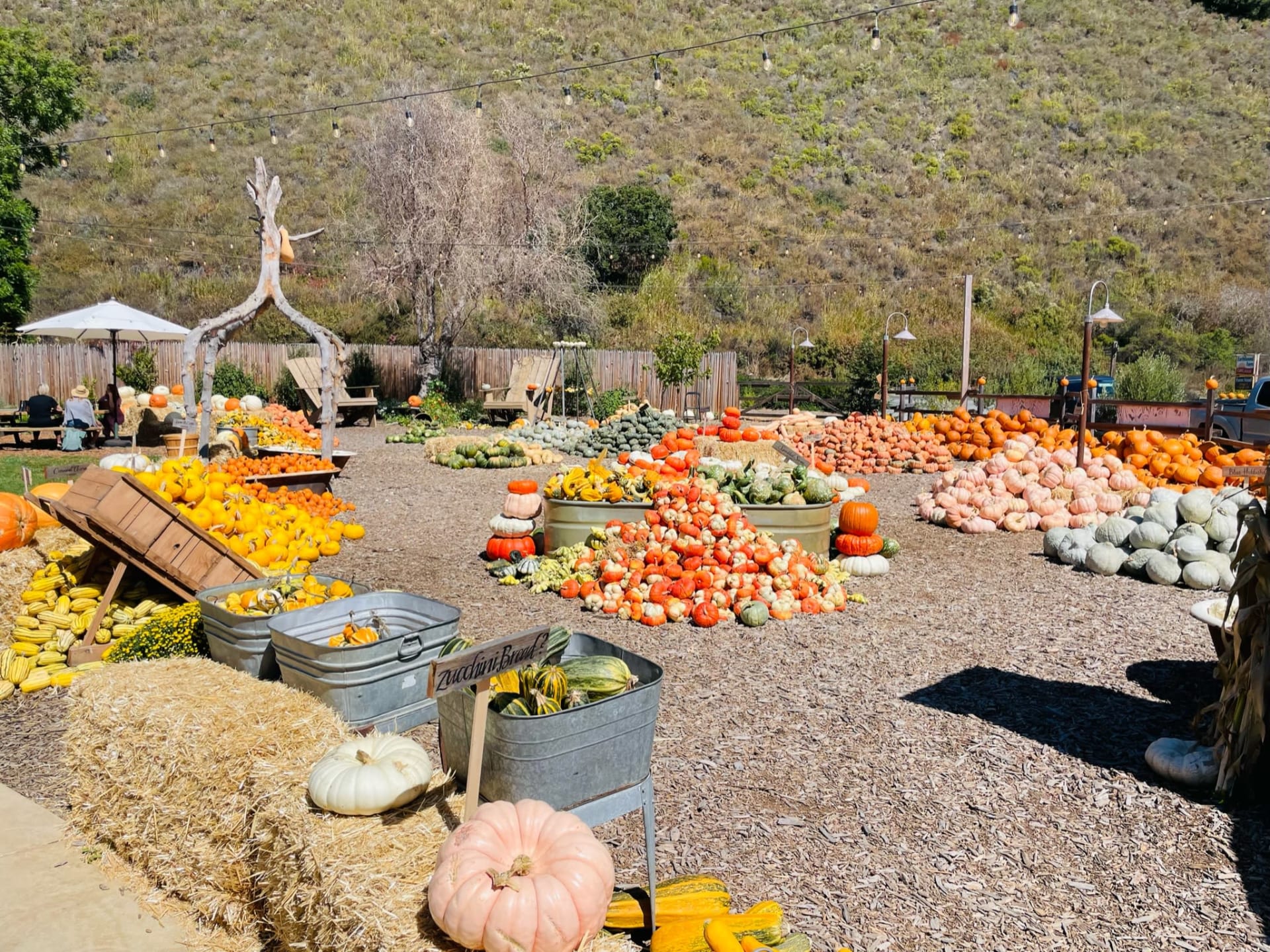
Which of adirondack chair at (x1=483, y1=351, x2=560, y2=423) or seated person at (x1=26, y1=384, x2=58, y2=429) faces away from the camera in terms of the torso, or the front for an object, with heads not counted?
the seated person

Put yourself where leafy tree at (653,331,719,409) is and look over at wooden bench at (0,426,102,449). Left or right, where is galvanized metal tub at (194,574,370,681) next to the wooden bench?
left

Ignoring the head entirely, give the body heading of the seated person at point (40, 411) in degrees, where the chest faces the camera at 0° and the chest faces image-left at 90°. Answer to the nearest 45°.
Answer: approximately 180°

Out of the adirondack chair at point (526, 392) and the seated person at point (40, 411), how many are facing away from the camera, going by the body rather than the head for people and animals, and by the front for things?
1

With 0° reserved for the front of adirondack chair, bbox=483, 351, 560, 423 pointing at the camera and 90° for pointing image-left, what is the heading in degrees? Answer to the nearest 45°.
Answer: approximately 45°

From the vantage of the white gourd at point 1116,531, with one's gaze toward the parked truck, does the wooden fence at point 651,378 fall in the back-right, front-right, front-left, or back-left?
front-left
